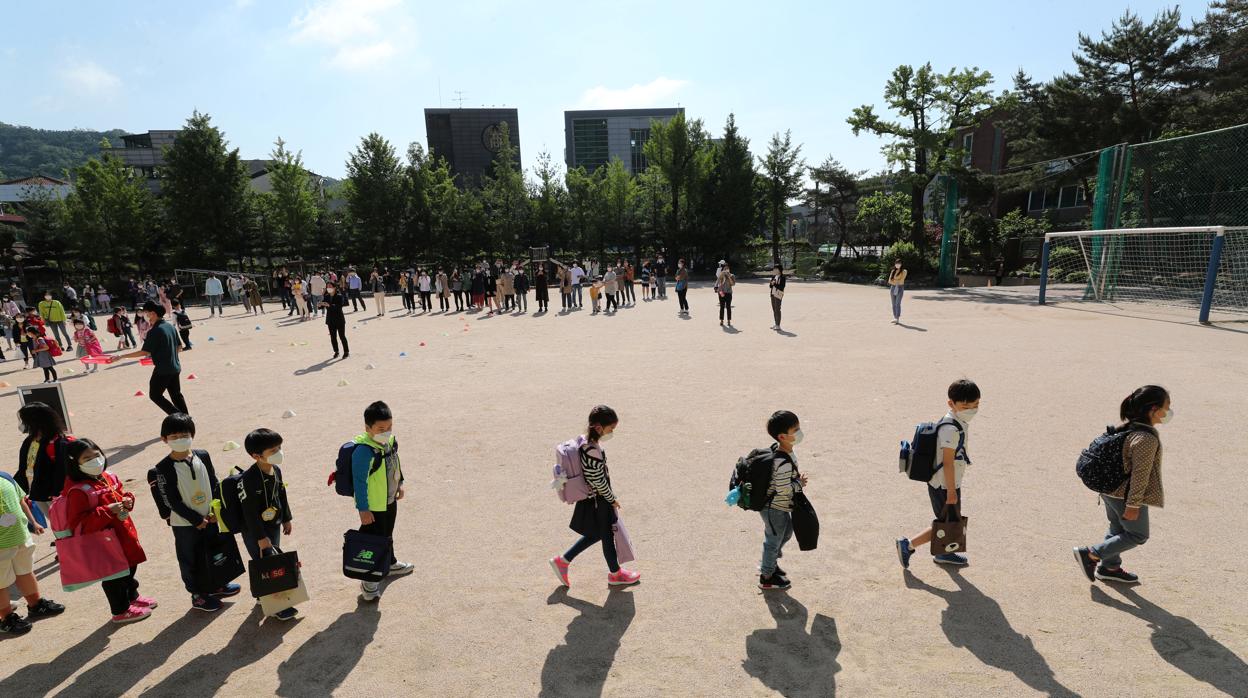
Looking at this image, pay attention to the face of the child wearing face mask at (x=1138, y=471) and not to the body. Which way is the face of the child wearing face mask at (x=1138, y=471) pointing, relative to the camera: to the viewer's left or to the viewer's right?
to the viewer's right

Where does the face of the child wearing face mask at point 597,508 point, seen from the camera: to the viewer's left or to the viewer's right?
to the viewer's right

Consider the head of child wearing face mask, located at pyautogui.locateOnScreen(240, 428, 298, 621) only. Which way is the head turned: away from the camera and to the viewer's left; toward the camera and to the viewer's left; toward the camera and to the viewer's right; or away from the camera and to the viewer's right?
toward the camera and to the viewer's right

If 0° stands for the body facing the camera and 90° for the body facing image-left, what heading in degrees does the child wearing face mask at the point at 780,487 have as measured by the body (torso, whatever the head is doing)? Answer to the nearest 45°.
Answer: approximately 270°

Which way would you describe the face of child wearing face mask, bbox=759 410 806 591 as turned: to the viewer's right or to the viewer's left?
to the viewer's right

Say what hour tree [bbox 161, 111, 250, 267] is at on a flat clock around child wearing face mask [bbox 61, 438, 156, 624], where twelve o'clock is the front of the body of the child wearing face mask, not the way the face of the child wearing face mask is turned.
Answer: The tree is roughly at 8 o'clock from the child wearing face mask.

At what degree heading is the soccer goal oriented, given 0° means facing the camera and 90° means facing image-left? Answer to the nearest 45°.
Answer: approximately 45°

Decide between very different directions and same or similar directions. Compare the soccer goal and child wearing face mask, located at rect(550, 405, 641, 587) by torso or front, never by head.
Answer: very different directions

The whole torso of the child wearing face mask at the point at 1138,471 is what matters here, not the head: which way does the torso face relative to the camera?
to the viewer's right

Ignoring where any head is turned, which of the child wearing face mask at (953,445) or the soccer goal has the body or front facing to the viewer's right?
the child wearing face mask

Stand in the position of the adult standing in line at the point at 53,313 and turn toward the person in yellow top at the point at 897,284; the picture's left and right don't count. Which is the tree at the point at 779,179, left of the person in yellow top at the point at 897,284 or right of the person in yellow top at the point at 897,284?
left

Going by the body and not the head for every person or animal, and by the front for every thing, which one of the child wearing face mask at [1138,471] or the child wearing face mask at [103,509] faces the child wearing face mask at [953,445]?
the child wearing face mask at [103,509]

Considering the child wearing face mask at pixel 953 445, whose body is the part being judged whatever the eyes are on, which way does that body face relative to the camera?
to the viewer's right

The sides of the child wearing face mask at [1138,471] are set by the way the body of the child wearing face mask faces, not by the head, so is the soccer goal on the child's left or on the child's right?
on the child's left
